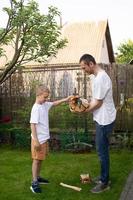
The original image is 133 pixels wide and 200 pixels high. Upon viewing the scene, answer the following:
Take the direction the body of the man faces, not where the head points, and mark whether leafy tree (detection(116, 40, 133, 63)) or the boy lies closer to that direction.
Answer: the boy

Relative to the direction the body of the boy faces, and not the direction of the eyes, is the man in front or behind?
in front

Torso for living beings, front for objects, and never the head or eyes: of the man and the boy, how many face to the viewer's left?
1

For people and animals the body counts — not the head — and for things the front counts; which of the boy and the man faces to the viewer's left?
the man

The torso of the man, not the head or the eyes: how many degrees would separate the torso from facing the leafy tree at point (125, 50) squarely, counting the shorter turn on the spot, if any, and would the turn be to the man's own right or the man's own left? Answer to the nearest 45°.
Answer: approximately 90° to the man's own right

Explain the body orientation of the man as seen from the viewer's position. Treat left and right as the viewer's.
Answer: facing to the left of the viewer

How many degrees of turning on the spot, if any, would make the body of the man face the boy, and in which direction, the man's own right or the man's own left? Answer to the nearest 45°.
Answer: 0° — they already face them

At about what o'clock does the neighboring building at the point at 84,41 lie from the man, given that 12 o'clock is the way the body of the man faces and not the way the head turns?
The neighboring building is roughly at 3 o'clock from the man.

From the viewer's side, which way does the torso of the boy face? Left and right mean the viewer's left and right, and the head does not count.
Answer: facing the viewer and to the right of the viewer
